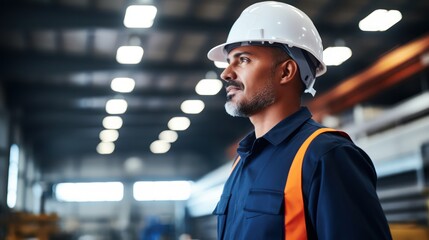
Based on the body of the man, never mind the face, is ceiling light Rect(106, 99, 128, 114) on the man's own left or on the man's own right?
on the man's own right

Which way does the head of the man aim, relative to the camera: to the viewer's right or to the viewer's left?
to the viewer's left

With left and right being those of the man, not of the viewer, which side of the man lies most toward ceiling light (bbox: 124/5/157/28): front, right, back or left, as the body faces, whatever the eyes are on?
right

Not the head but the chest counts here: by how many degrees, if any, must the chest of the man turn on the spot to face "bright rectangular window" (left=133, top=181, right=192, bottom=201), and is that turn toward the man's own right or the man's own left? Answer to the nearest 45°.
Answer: approximately 135° to the man's own right

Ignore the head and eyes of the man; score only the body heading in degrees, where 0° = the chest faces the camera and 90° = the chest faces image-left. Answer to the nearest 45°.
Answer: approximately 45°

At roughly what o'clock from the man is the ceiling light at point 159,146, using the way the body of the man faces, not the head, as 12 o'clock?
The ceiling light is roughly at 4 o'clock from the man.
